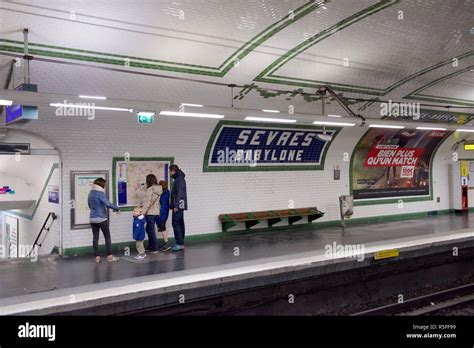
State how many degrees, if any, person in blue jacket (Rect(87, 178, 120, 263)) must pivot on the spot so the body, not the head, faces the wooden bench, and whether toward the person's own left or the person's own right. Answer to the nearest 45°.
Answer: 0° — they already face it

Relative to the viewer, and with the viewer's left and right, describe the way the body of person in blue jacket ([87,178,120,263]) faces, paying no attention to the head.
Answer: facing away from the viewer and to the right of the viewer

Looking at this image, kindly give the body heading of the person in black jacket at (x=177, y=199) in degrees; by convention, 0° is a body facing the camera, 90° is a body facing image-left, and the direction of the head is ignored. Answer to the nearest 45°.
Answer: approximately 90°

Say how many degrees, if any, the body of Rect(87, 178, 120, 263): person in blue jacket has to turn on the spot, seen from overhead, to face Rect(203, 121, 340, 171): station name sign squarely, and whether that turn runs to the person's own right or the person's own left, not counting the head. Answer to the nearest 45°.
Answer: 0° — they already face it

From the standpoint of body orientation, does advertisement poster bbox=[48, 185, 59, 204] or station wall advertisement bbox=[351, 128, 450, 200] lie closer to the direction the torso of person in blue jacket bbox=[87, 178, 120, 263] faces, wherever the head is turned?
the station wall advertisement

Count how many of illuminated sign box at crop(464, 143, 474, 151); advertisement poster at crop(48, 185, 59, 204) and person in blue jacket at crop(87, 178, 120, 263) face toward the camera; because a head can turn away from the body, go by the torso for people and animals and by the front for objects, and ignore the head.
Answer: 2

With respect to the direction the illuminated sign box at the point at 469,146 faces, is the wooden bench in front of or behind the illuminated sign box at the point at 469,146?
in front

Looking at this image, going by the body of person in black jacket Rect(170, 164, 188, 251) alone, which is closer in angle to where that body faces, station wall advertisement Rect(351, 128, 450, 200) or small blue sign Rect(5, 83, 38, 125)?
the small blue sign

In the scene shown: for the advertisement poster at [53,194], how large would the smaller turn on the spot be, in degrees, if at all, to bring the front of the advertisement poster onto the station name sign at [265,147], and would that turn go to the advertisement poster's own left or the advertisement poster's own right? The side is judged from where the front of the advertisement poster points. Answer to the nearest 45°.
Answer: approximately 90° to the advertisement poster's own left
